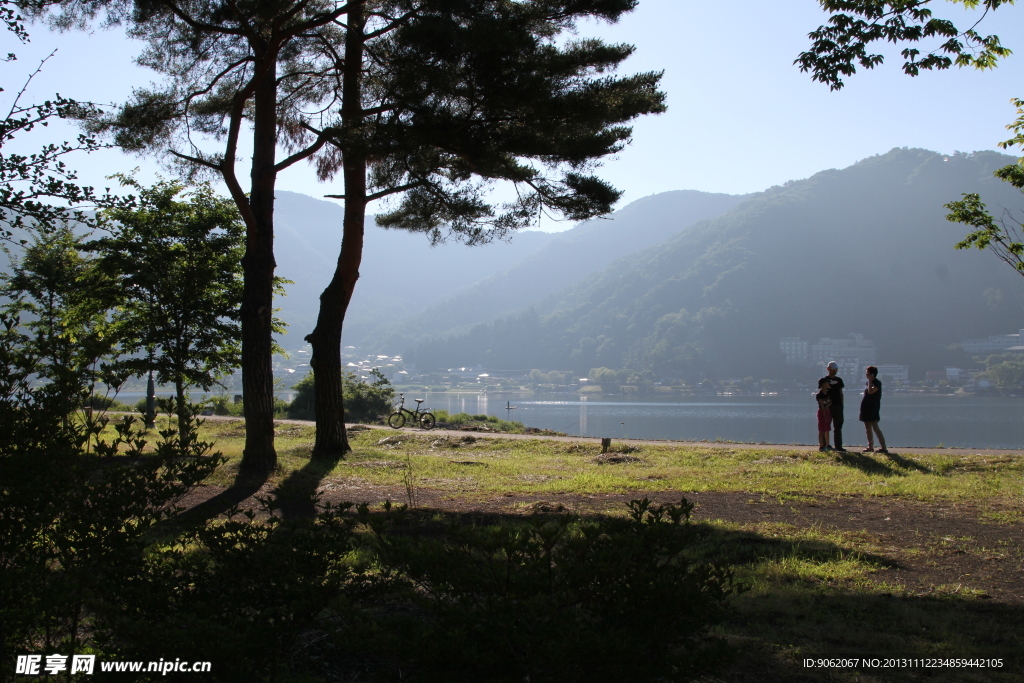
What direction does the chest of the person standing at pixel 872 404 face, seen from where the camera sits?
to the viewer's left

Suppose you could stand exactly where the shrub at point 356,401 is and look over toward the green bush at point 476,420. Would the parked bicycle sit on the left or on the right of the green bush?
right

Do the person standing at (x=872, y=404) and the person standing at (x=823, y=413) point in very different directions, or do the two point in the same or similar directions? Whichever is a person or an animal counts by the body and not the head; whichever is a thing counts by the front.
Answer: very different directions
